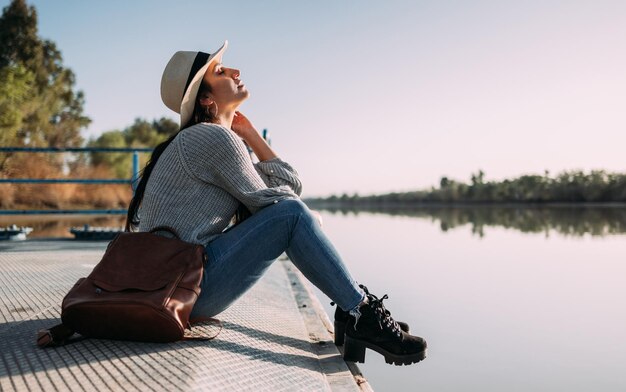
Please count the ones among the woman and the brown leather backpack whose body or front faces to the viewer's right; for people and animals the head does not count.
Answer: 1

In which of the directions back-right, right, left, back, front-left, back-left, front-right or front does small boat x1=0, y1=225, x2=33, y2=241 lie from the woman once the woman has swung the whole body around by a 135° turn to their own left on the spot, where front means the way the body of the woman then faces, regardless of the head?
front

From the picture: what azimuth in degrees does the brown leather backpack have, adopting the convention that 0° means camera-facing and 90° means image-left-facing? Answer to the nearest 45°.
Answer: approximately 0°

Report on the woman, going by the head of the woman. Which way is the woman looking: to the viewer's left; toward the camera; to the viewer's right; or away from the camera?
to the viewer's right

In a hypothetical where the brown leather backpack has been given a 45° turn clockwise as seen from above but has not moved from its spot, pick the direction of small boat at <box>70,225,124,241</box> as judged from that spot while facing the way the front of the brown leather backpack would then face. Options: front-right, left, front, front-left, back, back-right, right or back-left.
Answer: back-right

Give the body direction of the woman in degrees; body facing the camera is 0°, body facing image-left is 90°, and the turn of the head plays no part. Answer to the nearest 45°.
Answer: approximately 270°

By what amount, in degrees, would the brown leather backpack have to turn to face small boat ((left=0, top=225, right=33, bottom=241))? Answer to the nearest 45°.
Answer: approximately 180°

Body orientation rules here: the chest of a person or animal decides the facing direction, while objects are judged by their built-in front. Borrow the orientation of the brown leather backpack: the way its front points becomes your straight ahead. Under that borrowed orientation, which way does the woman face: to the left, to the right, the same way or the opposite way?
to the left

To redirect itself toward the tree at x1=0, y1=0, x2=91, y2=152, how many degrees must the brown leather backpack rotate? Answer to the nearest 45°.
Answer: approximately 180°

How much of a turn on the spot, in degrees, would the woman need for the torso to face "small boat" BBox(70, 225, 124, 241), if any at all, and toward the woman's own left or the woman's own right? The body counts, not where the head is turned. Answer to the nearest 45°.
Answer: approximately 135° to the woman's own left
